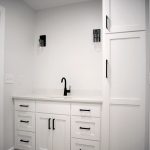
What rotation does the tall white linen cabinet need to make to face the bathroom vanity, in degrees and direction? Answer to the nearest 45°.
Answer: approximately 90° to its right

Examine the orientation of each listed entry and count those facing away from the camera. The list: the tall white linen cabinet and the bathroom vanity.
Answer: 0

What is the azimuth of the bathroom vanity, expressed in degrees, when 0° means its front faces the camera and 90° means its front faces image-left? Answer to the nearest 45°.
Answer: approximately 45°

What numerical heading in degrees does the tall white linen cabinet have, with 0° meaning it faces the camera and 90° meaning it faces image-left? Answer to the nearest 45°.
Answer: approximately 0°

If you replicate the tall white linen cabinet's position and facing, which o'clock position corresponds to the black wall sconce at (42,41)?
The black wall sconce is roughly at 4 o'clock from the tall white linen cabinet.
